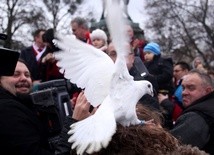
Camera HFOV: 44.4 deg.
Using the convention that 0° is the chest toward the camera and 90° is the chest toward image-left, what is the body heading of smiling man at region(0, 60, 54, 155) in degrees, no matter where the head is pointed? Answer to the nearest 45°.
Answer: approximately 315°

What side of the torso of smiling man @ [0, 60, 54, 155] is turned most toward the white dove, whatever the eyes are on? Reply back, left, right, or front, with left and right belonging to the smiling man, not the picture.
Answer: front
